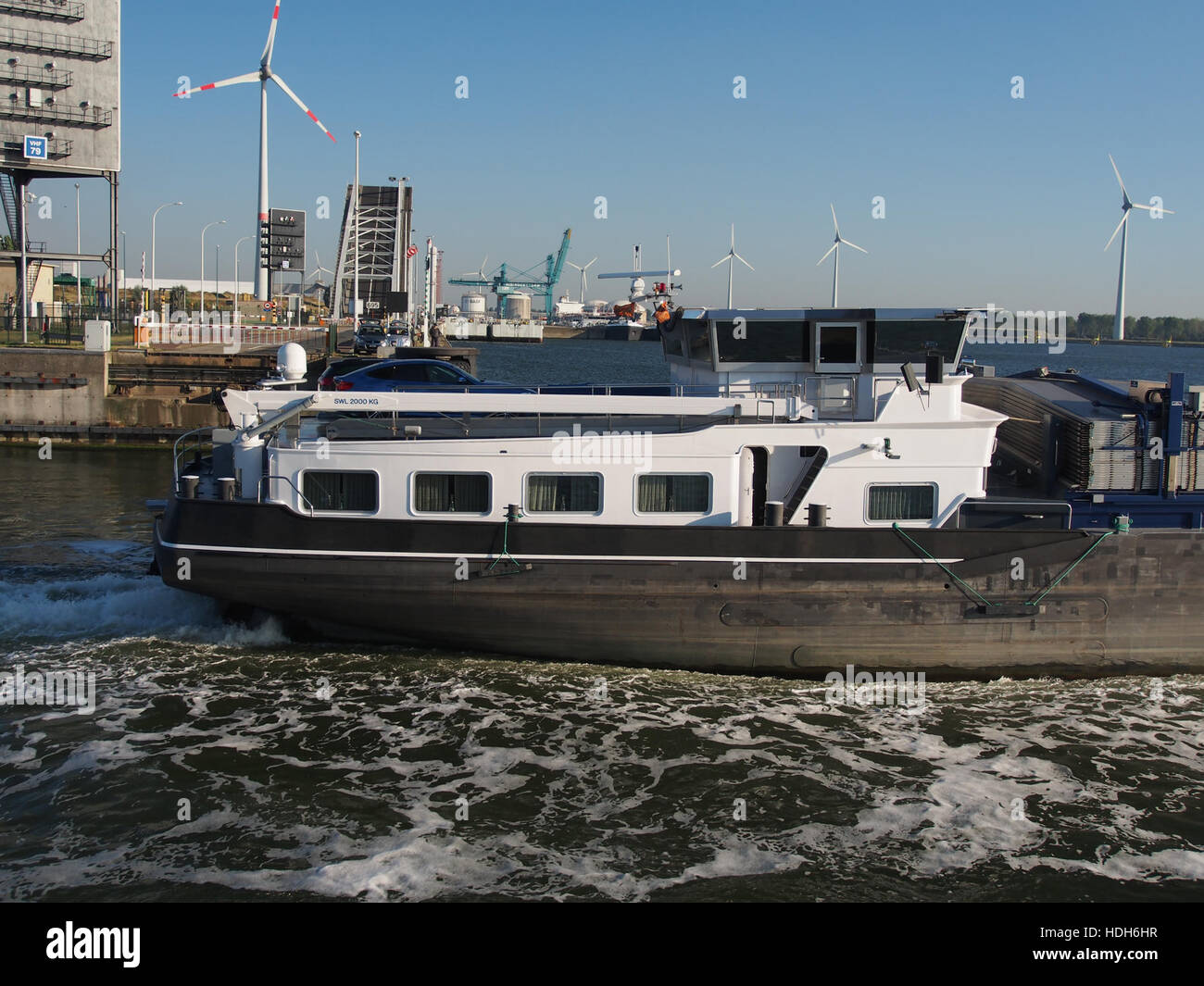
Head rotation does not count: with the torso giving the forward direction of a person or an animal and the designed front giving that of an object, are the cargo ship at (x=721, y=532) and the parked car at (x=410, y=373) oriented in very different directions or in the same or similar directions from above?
same or similar directions

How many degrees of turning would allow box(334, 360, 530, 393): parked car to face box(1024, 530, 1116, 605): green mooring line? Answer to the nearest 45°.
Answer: approximately 45° to its right

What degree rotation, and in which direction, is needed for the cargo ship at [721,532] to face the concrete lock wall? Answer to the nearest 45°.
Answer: approximately 135° to its left

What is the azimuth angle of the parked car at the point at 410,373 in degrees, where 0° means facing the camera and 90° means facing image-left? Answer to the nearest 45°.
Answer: approximately 270°

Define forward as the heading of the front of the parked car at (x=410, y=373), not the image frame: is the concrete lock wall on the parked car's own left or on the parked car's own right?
on the parked car's own left

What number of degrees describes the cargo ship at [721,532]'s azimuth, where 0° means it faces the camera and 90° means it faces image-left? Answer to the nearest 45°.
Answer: approximately 270°
